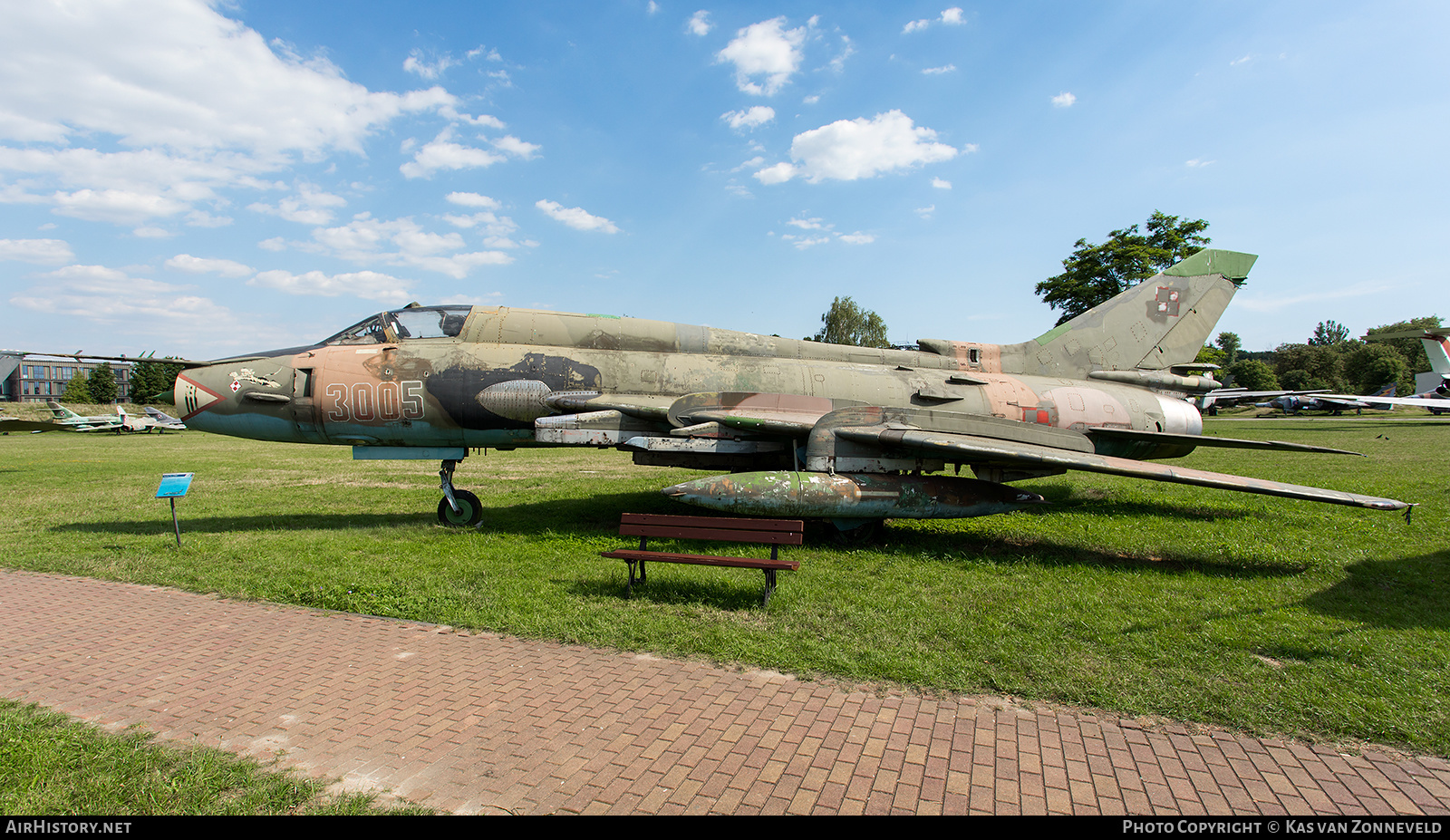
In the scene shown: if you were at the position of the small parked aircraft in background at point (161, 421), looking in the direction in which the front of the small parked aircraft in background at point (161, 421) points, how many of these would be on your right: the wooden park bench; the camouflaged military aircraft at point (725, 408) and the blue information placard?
3

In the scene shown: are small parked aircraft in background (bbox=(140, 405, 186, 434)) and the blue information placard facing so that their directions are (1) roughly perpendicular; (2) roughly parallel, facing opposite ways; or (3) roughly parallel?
roughly perpendicular

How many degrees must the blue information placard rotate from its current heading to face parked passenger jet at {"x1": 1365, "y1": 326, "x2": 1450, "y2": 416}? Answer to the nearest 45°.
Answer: approximately 90° to its left

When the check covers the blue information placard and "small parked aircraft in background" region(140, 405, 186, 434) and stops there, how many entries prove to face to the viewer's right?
1

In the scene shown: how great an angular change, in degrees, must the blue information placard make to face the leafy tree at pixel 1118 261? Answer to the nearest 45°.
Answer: approximately 90° to its left

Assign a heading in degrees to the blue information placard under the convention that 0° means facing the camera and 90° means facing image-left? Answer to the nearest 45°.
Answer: approximately 0°

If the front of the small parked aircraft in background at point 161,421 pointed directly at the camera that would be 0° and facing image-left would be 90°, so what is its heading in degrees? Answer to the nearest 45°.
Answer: approximately 270°

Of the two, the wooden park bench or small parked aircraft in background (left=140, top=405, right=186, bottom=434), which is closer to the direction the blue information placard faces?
the wooden park bench

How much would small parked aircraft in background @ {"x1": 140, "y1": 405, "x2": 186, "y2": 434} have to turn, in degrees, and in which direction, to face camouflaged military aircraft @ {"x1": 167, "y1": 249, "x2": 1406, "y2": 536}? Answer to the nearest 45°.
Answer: approximately 90° to its right

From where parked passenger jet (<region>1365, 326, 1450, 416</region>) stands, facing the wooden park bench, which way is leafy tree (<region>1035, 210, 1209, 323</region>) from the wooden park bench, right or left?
right

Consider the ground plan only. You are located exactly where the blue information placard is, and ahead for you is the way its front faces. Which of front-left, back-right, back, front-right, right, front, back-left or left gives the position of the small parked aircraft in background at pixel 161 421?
back

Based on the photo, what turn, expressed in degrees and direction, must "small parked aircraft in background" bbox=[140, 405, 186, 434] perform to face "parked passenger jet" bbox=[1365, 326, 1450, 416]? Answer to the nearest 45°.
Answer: approximately 45° to its right

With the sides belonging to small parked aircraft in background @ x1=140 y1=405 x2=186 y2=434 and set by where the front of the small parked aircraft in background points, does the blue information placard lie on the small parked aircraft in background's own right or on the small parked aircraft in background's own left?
on the small parked aircraft in background's own right
